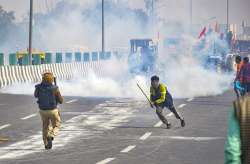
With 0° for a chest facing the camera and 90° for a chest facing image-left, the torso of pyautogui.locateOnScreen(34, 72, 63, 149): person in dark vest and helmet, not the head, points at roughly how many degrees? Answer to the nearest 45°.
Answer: approximately 180°

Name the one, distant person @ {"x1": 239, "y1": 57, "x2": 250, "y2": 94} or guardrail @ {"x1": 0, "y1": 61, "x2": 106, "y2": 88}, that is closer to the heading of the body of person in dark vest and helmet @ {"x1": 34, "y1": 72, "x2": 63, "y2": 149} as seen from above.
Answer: the guardrail

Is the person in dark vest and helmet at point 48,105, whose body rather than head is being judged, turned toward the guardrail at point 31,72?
yes

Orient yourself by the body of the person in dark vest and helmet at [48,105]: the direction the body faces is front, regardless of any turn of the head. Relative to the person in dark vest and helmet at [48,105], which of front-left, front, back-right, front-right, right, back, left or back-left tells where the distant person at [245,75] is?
front-right
